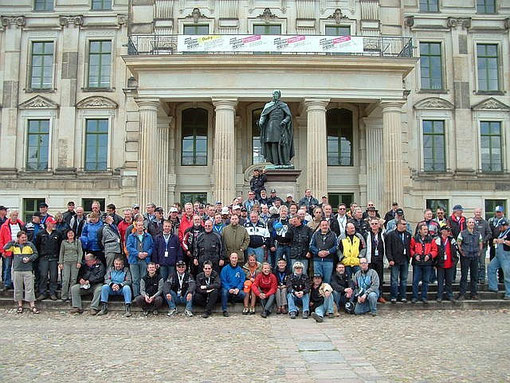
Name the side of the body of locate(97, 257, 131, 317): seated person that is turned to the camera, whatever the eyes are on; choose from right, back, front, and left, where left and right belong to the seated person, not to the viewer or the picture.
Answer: front

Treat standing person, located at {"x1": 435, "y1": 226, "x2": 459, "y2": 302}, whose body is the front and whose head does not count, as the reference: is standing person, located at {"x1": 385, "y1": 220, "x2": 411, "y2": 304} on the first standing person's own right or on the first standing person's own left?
on the first standing person's own right

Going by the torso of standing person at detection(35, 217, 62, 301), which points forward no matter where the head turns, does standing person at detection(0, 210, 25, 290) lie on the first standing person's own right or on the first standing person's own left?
on the first standing person's own right

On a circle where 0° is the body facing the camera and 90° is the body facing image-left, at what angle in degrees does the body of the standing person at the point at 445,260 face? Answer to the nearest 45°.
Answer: approximately 0°

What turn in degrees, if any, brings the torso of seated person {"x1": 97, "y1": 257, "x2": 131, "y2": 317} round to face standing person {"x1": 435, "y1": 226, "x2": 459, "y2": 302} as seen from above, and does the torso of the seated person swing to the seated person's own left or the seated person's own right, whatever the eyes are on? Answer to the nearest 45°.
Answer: approximately 90° to the seated person's own left

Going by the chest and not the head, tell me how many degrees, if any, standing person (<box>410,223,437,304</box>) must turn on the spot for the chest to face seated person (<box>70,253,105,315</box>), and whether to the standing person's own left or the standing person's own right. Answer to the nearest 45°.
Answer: approximately 90° to the standing person's own right

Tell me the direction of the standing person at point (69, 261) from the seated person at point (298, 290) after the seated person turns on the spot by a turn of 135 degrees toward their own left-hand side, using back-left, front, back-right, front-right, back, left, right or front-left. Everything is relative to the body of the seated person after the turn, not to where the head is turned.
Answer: back-left

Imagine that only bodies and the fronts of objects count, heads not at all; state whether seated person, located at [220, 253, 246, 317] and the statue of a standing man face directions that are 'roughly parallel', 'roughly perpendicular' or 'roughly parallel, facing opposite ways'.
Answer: roughly parallel

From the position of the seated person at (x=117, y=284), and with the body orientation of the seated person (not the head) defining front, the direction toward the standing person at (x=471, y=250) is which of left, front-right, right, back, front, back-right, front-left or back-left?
left

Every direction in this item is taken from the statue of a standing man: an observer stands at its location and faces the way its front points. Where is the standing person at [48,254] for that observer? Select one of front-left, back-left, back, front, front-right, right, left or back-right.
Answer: front-right

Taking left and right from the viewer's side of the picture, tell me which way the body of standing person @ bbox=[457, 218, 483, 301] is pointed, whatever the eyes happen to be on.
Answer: facing the viewer

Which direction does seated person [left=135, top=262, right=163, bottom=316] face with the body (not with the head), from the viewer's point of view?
toward the camera
